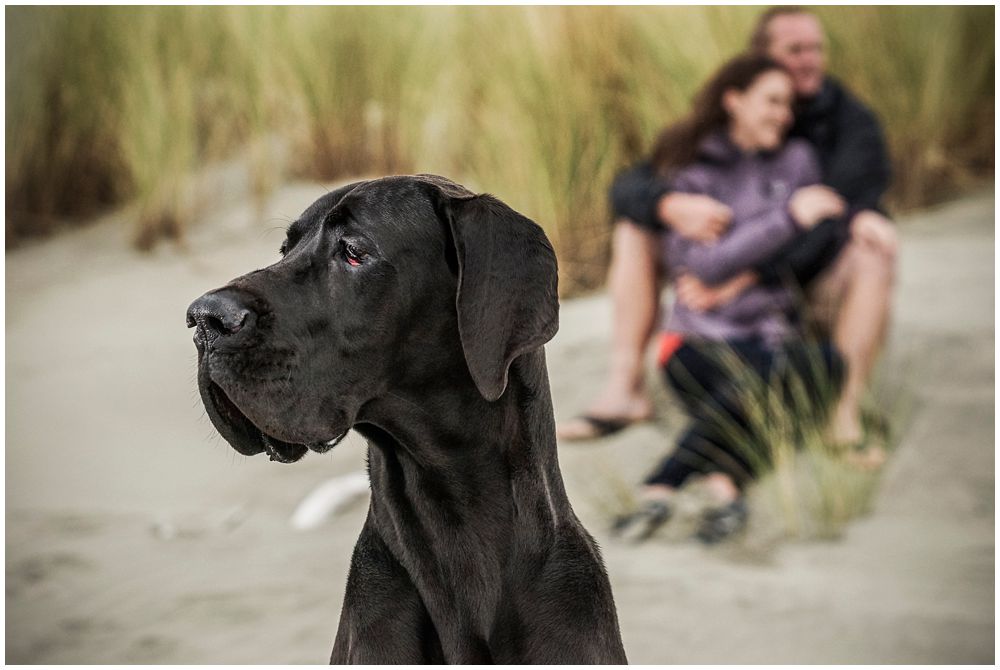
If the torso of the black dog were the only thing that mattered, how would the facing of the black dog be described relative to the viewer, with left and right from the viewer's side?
facing the viewer and to the left of the viewer

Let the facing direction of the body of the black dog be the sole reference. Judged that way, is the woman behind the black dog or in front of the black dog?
behind

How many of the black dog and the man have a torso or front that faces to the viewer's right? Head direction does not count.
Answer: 0

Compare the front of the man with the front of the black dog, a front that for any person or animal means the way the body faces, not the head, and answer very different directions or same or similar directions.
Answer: same or similar directions

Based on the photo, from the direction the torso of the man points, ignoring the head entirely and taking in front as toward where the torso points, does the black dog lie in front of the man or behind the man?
in front

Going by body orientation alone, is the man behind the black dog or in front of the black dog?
behind

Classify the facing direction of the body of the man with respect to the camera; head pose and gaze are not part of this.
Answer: toward the camera
